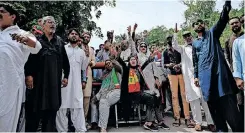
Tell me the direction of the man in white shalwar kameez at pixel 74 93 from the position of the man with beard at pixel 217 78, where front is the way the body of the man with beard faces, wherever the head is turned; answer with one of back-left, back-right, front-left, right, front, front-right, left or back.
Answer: front-right

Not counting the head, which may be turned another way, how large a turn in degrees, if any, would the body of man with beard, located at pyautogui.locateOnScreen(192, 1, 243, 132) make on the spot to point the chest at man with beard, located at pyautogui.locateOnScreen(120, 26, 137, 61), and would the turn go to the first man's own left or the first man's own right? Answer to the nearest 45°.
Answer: approximately 90° to the first man's own right

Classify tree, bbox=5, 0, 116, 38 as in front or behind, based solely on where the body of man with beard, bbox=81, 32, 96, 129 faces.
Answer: behind

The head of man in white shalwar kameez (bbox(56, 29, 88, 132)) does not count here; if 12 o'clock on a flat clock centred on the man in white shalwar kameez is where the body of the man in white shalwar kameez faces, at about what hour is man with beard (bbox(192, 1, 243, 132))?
The man with beard is roughly at 10 o'clock from the man in white shalwar kameez.

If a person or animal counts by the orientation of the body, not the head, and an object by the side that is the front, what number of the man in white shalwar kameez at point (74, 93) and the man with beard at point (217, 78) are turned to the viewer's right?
0

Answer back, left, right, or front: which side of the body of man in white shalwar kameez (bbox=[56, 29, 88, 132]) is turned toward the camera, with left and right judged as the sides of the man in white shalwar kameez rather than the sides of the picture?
front

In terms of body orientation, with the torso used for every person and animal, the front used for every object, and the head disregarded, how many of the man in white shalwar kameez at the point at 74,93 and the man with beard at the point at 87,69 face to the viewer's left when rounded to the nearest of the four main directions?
0

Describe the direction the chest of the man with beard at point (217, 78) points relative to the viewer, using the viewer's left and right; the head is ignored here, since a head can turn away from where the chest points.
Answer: facing the viewer and to the left of the viewer

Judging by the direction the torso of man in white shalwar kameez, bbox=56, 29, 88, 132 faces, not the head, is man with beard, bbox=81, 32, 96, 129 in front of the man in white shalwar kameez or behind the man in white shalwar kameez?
behind

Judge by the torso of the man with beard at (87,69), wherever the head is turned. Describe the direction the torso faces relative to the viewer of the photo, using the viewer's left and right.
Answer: facing the viewer and to the right of the viewer

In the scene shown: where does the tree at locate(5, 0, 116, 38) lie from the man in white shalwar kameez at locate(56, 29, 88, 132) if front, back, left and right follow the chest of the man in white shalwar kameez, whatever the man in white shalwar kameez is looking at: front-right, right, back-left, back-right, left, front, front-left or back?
back
